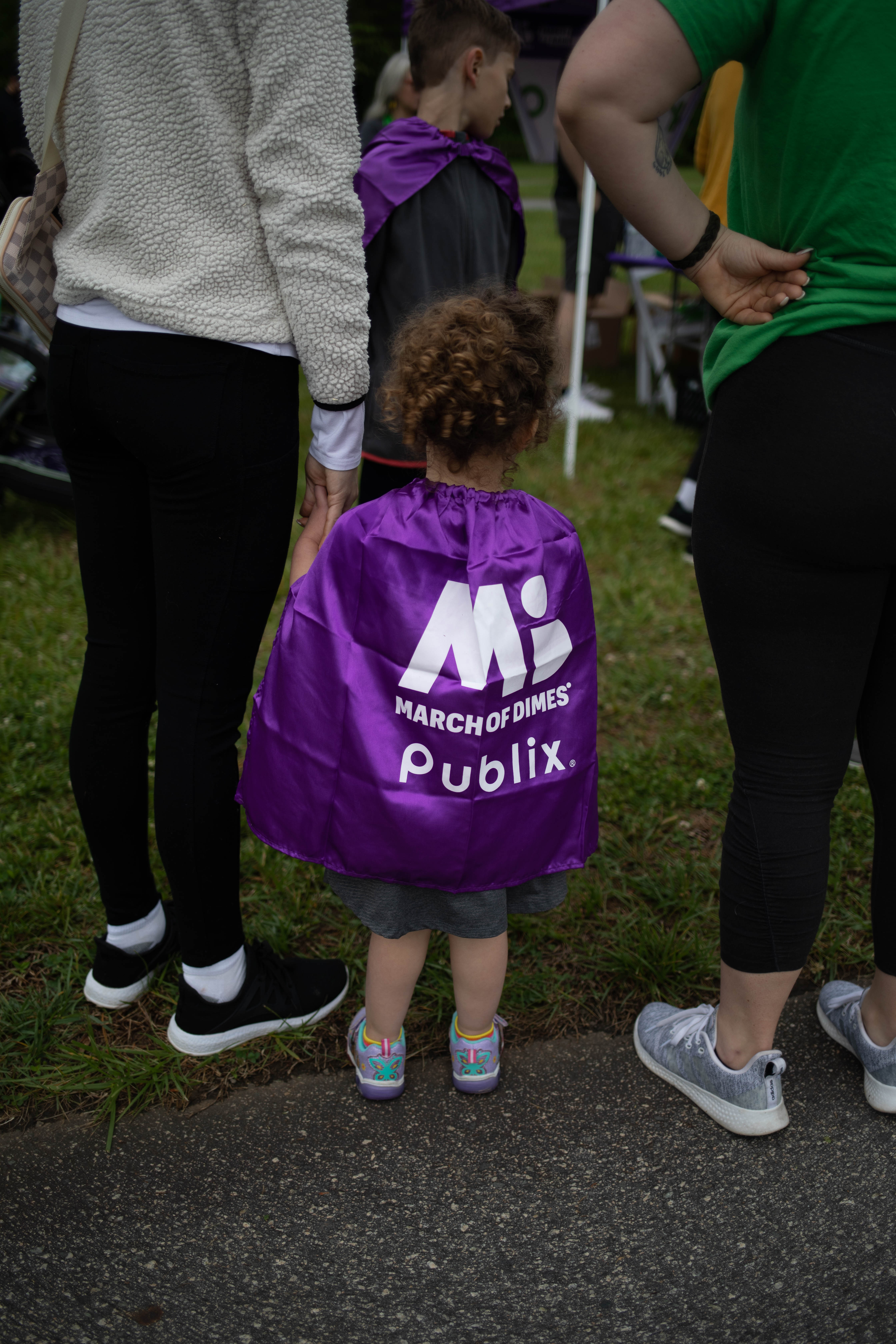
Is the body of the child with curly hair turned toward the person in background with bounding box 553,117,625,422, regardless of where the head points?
yes

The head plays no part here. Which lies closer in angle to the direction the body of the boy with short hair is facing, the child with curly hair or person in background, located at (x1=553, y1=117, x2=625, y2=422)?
the person in background

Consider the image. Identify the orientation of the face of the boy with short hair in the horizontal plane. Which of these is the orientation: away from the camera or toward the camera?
away from the camera

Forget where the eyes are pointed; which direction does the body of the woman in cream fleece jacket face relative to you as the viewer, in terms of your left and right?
facing away from the viewer and to the right of the viewer

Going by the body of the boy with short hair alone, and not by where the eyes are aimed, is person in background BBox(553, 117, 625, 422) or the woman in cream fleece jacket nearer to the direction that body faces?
the person in background

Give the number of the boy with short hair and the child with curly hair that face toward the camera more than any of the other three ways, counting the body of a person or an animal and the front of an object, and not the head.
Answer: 0

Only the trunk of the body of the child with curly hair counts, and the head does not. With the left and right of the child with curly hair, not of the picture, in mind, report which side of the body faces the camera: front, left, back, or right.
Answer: back

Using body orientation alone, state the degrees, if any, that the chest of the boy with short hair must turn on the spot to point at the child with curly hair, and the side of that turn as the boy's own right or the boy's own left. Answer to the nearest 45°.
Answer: approximately 135° to the boy's own right

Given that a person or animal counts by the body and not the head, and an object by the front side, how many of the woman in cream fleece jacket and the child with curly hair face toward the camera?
0

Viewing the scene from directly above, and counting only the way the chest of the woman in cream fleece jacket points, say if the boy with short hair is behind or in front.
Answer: in front

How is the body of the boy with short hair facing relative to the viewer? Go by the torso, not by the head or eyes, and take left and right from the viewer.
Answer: facing away from the viewer and to the right of the viewer

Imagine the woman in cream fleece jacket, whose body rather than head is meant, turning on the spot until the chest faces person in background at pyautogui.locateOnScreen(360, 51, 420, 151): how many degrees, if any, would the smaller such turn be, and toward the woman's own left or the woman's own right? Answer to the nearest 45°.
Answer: approximately 45° to the woman's own left

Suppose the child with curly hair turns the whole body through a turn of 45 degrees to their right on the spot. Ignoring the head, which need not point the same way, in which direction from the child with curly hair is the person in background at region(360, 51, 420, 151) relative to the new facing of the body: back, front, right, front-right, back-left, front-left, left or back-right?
front-left

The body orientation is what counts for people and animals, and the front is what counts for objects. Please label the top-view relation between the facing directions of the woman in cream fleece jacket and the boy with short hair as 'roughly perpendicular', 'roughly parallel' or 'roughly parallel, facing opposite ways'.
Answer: roughly parallel

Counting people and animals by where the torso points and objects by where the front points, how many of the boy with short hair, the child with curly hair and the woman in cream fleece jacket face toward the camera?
0

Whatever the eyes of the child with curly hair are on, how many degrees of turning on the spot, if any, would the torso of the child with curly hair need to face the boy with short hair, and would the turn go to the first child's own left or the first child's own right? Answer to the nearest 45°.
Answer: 0° — they already face them

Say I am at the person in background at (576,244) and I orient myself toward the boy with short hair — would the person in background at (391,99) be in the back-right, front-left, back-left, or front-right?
front-right
